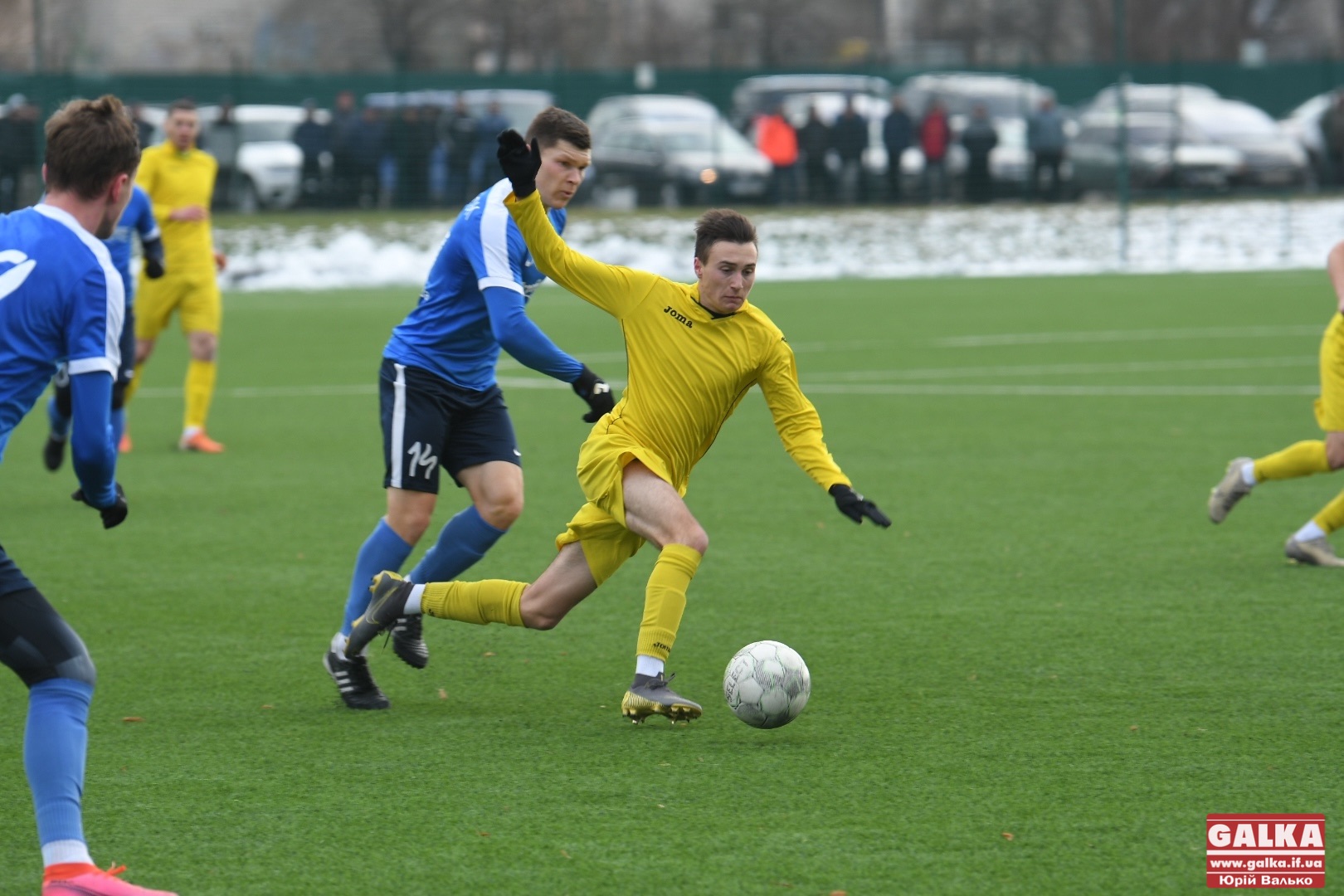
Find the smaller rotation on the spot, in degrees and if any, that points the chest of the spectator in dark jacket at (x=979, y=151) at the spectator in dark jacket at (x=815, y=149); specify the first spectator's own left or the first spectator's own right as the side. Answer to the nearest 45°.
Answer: approximately 90° to the first spectator's own right

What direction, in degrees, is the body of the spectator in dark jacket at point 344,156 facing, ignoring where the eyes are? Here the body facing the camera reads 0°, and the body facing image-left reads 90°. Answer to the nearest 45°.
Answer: approximately 0°

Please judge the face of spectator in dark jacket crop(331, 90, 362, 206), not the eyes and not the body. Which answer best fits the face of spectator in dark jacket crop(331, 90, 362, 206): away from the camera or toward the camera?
toward the camera

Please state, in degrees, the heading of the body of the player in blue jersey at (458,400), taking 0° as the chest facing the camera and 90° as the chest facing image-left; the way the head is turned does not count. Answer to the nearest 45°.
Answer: approximately 315°

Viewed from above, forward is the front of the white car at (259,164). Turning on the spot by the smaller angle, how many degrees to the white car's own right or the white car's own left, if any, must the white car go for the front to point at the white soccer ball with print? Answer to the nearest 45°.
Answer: approximately 45° to the white car's own right

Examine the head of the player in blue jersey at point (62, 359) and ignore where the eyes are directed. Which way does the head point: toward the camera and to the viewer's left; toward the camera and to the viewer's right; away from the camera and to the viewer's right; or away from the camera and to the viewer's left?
away from the camera and to the viewer's right

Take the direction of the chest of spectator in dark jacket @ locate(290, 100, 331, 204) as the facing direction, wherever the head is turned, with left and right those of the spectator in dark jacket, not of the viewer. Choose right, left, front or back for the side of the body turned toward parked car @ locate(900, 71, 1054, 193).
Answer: left

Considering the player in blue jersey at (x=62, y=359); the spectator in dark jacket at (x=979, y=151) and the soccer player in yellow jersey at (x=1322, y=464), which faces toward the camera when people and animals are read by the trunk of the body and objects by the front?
the spectator in dark jacket

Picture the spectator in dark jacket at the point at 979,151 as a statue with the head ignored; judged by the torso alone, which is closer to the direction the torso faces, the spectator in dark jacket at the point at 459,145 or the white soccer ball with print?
the white soccer ball with print

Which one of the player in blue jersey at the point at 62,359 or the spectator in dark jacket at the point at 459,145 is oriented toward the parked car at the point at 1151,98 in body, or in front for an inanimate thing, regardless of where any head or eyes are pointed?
the player in blue jersey

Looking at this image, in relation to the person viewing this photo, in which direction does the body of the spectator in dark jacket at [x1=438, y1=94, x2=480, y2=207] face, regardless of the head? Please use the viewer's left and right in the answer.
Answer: facing the viewer

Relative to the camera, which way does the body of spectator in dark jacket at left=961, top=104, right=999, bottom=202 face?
toward the camera

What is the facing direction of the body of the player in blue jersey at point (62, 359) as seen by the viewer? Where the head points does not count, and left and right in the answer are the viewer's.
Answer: facing away from the viewer and to the right of the viewer

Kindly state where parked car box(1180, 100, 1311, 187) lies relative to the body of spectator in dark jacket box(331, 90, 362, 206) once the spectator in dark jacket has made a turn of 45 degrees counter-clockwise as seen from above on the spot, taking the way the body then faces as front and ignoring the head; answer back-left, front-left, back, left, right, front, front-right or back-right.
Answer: front-left

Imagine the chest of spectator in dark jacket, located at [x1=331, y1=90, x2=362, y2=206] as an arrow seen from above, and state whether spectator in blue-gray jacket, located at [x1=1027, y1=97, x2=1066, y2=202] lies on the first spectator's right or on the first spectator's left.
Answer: on the first spectator's left

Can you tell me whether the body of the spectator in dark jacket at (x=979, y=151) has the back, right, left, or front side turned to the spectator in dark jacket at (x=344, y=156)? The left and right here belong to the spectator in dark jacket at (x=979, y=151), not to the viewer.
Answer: right

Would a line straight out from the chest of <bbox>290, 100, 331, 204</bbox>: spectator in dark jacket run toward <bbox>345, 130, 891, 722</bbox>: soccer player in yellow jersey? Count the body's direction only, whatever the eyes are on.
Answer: yes

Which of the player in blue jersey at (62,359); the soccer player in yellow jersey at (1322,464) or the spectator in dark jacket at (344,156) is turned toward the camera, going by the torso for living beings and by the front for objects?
the spectator in dark jacket

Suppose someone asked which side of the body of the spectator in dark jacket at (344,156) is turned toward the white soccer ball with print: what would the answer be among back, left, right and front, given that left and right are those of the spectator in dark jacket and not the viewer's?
front

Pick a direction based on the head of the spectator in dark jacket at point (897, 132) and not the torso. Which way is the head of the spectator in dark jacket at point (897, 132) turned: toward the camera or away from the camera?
toward the camera

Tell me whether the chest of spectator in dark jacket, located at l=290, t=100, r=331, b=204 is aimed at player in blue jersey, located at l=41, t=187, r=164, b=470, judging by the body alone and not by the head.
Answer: yes
